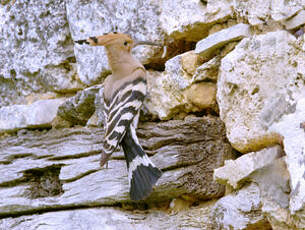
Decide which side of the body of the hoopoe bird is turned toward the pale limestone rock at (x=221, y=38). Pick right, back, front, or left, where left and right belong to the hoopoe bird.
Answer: right

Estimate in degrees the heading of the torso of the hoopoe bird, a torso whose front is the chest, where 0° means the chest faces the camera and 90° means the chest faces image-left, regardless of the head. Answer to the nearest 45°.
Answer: approximately 225°

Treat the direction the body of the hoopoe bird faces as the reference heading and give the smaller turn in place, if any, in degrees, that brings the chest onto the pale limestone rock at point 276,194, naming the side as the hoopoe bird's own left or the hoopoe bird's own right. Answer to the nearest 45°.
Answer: approximately 90° to the hoopoe bird's own right

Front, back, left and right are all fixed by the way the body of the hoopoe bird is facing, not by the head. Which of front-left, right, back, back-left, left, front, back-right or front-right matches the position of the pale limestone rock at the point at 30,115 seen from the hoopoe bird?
left

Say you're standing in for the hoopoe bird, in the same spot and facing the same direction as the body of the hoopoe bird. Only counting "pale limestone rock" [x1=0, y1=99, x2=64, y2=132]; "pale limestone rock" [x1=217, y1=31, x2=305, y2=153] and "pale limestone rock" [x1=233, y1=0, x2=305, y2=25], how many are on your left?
1

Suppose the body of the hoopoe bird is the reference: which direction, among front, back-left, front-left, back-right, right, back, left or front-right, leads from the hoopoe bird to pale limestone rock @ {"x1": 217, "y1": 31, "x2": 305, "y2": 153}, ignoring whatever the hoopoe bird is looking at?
right

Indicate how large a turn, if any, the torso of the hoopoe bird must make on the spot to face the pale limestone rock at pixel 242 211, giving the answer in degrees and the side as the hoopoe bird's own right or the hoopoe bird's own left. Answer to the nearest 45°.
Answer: approximately 90° to the hoopoe bird's own right

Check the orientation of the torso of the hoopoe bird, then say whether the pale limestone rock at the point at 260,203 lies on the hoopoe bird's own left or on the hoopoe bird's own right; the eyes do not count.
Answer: on the hoopoe bird's own right
